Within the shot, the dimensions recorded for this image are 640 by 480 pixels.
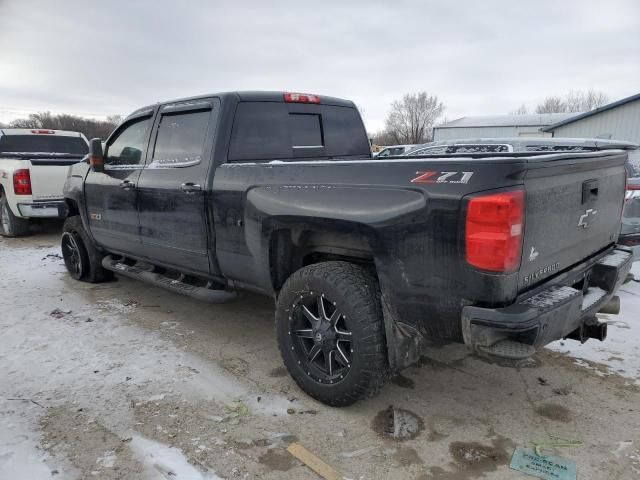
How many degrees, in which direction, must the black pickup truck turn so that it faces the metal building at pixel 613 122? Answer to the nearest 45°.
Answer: approximately 90° to its right

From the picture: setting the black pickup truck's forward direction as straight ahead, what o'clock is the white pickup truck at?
The white pickup truck is roughly at 12 o'clock from the black pickup truck.

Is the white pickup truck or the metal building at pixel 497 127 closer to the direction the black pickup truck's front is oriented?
the white pickup truck

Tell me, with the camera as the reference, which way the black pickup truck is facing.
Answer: facing away from the viewer and to the left of the viewer

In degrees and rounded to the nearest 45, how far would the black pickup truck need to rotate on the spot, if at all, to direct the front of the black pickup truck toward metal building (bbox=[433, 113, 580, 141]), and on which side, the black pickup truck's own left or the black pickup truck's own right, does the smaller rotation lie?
approximately 45° to the black pickup truck's own right
